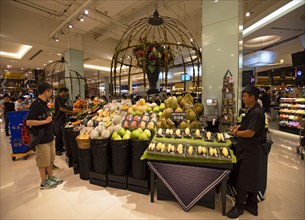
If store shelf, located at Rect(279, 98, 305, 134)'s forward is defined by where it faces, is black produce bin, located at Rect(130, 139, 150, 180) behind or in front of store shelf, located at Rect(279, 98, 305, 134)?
in front

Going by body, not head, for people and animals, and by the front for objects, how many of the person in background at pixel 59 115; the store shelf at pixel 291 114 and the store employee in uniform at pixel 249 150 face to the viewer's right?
1

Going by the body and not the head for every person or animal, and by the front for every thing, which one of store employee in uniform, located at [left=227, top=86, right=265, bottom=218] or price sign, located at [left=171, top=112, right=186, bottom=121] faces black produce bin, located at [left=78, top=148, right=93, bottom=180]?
the store employee in uniform

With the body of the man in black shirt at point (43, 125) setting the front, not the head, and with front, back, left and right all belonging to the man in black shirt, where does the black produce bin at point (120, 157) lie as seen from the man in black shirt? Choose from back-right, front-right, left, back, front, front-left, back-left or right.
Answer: front-right

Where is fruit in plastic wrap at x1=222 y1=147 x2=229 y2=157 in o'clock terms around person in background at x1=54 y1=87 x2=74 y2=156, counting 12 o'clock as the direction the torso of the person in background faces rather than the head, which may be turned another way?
The fruit in plastic wrap is roughly at 2 o'clock from the person in background.

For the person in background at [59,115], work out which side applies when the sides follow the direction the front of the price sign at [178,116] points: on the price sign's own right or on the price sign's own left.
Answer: on the price sign's own right

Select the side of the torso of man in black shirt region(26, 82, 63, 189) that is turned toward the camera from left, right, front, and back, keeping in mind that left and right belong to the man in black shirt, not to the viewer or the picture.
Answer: right

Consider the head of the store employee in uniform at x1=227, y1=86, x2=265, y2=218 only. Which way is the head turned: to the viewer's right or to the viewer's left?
to the viewer's left

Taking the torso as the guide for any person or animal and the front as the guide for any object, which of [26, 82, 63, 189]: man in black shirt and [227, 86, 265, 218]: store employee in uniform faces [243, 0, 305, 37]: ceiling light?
the man in black shirt

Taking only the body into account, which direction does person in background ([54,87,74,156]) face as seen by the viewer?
to the viewer's right

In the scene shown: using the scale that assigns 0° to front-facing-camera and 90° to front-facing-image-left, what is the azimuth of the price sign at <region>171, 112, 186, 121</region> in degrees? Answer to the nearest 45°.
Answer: approximately 0°

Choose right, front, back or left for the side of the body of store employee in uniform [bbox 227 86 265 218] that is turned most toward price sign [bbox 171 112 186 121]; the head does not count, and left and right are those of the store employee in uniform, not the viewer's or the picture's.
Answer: front

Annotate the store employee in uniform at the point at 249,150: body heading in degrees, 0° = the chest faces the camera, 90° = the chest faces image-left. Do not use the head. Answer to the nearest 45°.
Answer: approximately 90°

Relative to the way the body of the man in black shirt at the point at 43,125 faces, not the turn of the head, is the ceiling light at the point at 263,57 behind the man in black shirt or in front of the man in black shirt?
in front

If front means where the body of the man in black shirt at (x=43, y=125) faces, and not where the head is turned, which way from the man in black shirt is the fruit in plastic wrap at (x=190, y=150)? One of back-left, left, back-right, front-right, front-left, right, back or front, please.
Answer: front-right
